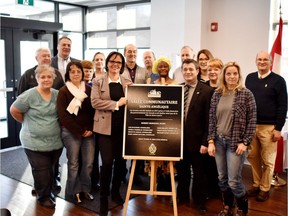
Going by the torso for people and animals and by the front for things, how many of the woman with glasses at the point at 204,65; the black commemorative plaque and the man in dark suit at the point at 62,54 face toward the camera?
3

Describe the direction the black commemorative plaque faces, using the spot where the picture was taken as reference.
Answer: facing the viewer

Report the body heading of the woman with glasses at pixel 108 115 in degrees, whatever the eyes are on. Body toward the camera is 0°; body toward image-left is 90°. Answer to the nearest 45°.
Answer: approximately 315°

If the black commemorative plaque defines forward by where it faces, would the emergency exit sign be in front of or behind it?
behind

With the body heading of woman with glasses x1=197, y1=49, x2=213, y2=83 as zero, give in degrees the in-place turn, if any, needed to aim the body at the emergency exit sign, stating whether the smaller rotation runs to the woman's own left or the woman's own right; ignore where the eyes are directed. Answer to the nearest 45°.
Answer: approximately 135° to the woman's own right

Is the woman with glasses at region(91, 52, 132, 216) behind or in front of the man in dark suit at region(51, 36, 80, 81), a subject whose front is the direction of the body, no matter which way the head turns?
in front

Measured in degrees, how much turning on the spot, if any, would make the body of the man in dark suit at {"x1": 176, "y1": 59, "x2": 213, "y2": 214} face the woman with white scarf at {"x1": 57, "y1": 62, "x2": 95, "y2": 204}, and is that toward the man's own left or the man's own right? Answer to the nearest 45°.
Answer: approximately 45° to the man's own right

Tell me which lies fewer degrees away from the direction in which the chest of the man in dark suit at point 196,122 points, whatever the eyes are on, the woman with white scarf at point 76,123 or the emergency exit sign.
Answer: the woman with white scarf

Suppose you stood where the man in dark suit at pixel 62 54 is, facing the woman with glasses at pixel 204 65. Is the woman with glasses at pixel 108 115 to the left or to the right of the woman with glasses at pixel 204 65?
right

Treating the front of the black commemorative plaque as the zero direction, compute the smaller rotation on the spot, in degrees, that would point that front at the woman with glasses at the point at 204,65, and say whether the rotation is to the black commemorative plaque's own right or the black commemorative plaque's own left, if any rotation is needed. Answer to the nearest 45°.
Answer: approximately 135° to the black commemorative plaque's own left

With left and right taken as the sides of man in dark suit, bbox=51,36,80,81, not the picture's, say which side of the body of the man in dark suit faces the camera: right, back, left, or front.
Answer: front
